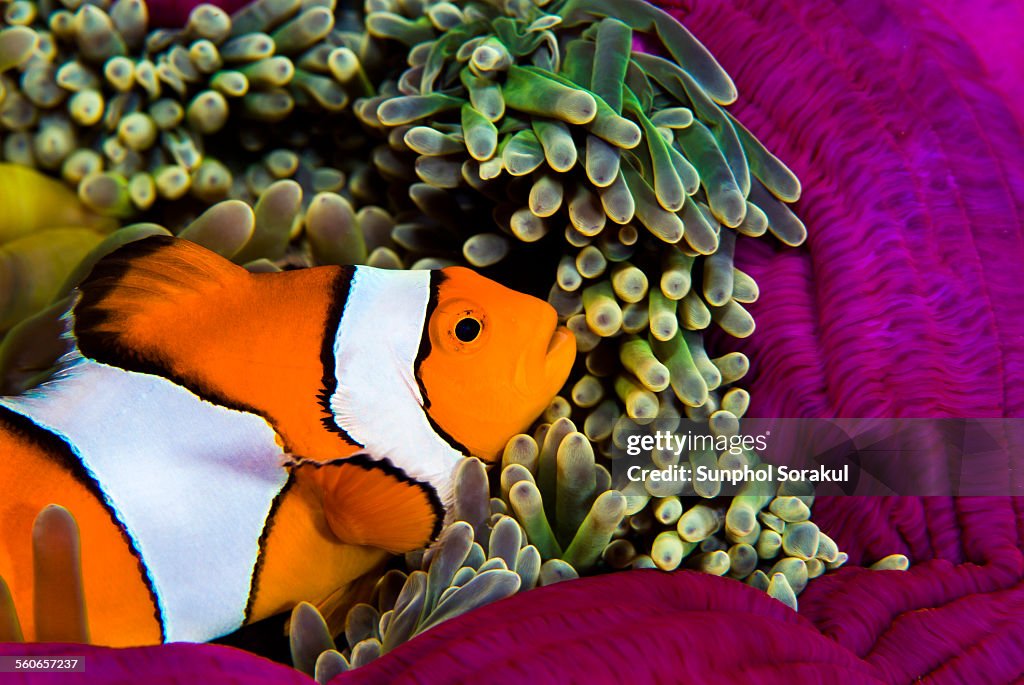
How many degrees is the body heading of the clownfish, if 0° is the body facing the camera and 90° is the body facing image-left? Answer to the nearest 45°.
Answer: approximately 270°
